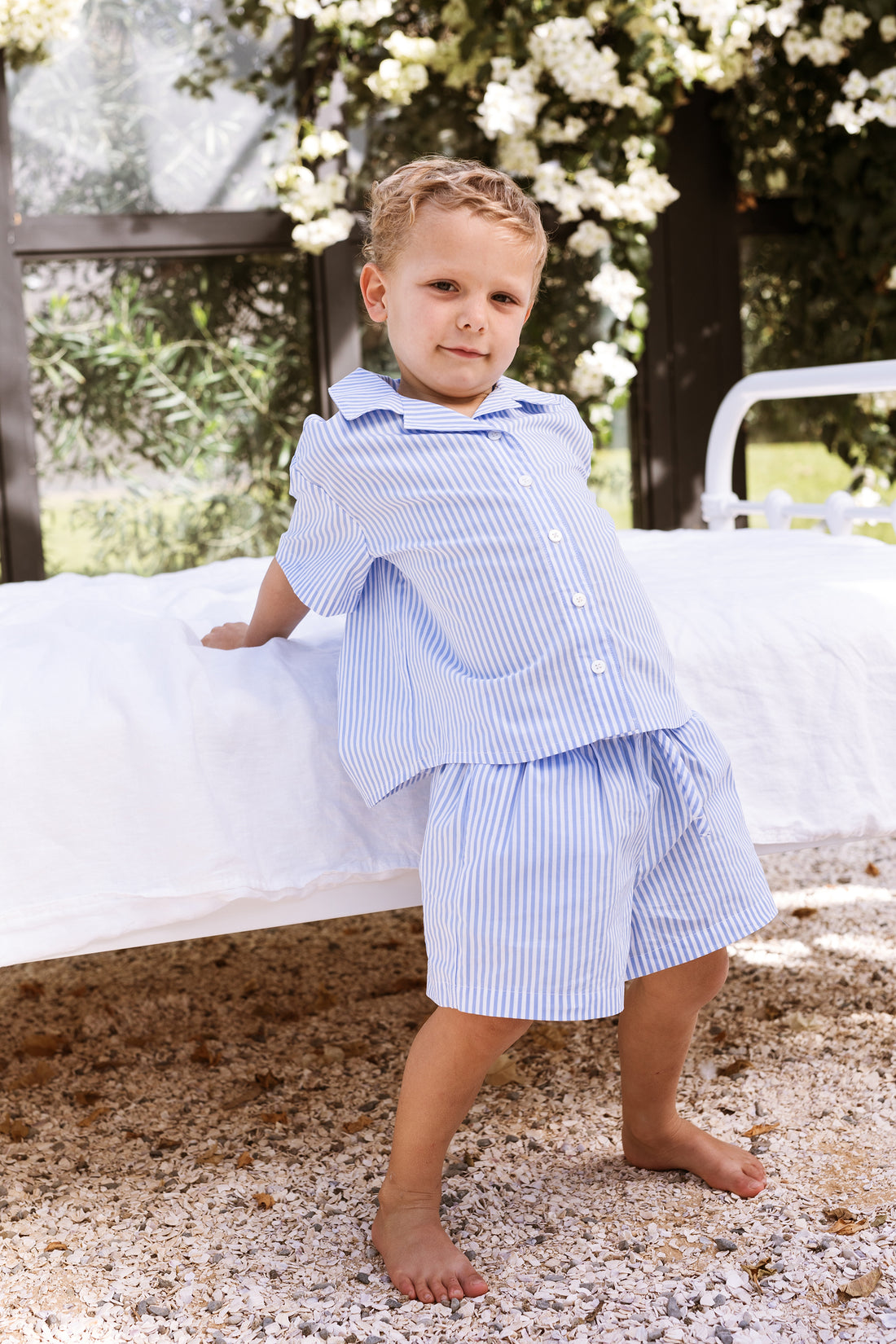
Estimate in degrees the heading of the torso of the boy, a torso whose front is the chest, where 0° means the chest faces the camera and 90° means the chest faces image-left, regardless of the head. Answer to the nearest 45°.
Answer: approximately 315°

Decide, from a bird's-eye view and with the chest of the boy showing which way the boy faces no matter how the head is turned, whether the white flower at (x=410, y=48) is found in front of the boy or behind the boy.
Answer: behind

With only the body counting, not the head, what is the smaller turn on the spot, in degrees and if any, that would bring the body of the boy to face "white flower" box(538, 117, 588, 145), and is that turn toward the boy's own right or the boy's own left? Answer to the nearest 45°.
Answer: approximately 135° to the boy's own left

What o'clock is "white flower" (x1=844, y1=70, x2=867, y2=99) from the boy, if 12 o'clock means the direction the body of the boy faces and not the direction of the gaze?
The white flower is roughly at 8 o'clock from the boy.

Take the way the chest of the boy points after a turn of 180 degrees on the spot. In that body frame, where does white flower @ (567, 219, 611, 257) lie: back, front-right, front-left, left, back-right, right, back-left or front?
front-right

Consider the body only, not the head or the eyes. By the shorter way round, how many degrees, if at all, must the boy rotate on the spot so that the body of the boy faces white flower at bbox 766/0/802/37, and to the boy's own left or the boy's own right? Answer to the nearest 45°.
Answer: approximately 135° to the boy's own left
